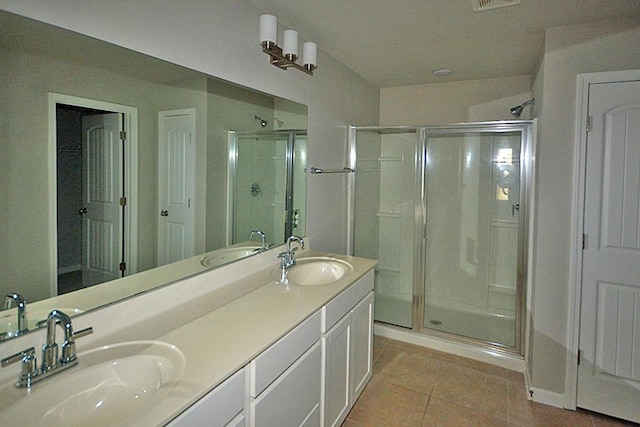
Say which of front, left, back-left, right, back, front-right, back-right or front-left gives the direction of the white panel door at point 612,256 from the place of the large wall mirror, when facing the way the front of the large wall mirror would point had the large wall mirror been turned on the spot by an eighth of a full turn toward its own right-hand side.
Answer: left

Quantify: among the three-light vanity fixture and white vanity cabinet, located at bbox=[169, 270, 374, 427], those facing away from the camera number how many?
0

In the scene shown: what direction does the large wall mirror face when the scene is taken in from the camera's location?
facing the viewer and to the right of the viewer

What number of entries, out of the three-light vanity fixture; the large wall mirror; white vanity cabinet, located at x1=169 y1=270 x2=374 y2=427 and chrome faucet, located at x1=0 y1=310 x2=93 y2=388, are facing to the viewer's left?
0

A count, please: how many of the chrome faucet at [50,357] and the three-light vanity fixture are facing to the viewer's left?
0

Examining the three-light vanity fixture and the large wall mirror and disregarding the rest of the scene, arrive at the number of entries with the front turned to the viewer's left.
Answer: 0

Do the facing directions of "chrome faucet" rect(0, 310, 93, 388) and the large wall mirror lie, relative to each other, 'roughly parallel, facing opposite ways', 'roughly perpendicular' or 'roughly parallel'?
roughly parallel

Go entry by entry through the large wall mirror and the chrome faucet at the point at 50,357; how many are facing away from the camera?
0

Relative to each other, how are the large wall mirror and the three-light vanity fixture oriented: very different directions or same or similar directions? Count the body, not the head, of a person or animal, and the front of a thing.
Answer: same or similar directions

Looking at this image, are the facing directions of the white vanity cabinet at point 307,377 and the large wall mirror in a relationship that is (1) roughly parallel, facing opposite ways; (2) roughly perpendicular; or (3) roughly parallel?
roughly parallel

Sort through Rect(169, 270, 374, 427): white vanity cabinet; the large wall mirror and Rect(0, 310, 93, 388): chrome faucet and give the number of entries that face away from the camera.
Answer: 0
